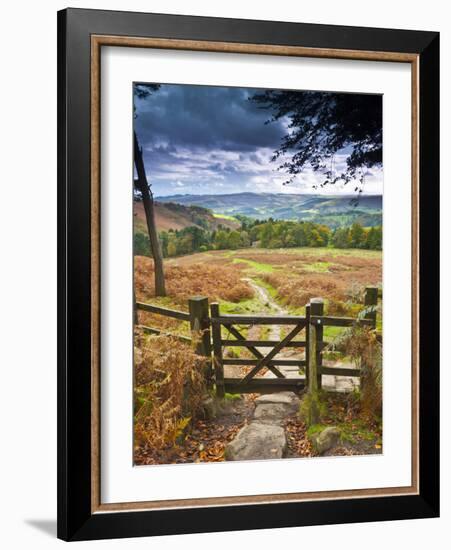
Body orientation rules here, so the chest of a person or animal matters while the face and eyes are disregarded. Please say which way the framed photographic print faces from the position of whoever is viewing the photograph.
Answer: facing the viewer and to the right of the viewer
